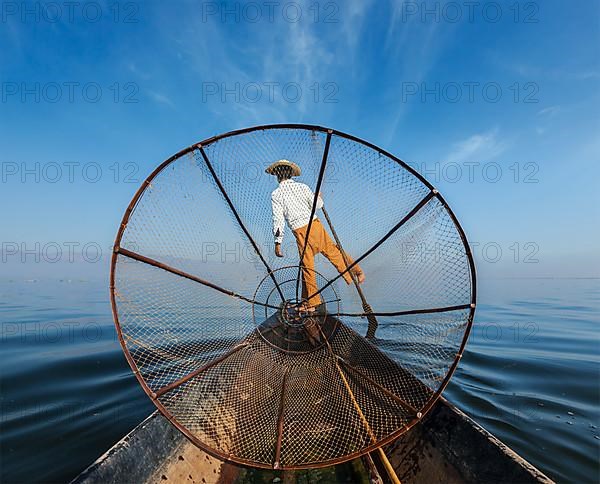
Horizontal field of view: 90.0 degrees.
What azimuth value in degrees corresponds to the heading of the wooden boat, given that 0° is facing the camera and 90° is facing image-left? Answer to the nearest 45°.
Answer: approximately 180°
